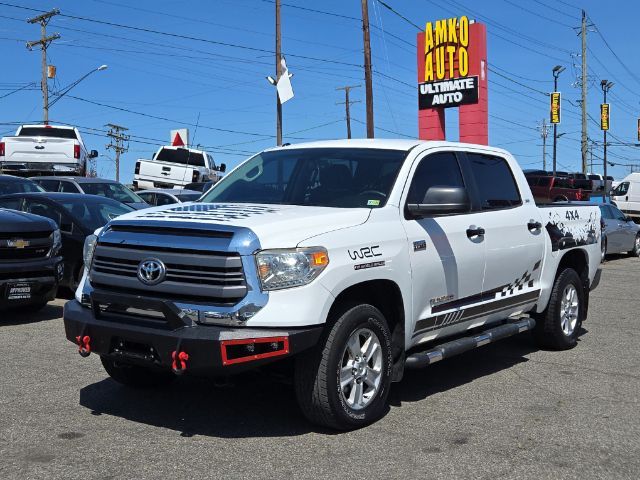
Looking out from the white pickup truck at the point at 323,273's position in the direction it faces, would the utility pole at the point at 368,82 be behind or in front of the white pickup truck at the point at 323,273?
behind

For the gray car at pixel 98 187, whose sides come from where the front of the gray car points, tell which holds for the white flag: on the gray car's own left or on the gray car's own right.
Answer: on the gray car's own left

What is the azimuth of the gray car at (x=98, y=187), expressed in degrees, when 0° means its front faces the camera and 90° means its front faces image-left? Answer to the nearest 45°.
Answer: approximately 315°

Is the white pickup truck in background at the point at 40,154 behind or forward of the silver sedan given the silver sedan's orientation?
behind

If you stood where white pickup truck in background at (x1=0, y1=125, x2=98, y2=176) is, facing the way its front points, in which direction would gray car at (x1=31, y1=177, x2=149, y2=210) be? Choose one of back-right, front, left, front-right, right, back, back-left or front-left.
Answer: back

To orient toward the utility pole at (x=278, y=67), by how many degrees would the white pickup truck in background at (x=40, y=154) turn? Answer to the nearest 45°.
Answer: approximately 90° to its right

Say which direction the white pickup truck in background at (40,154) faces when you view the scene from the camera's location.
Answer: facing away from the viewer

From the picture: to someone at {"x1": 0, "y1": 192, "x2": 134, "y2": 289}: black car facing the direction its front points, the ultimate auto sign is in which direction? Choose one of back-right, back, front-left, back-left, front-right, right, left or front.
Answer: left

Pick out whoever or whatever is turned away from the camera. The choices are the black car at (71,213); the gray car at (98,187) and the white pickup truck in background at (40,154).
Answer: the white pickup truck in background
